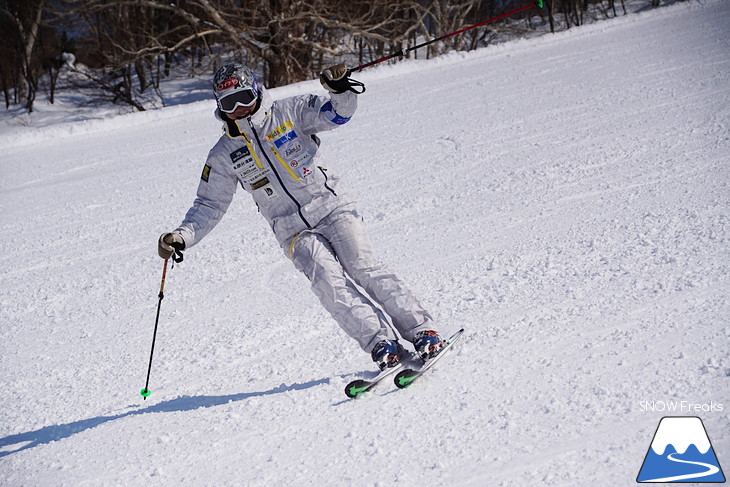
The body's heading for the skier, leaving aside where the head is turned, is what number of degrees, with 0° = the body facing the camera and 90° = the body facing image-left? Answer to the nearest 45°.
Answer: approximately 0°
